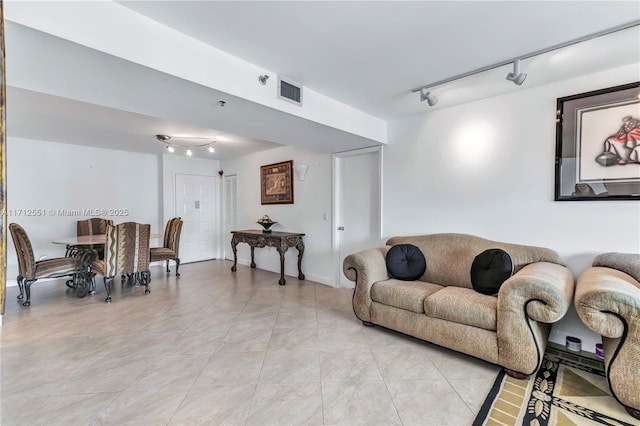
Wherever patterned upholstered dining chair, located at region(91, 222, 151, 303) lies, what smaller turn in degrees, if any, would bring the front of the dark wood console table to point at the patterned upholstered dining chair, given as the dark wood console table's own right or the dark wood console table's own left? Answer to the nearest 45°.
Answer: approximately 45° to the dark wood console table's own right

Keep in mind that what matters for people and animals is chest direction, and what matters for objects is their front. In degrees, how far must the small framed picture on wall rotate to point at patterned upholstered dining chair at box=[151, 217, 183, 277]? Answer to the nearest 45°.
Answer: approximately 45° to its right

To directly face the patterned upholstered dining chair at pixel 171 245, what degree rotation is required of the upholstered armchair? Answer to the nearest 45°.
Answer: approximately 45° to its right

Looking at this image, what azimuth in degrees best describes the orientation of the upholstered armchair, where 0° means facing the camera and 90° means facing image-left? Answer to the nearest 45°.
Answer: approximately 45°

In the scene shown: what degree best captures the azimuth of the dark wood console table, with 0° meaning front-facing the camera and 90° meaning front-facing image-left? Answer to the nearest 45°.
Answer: approximately 45°

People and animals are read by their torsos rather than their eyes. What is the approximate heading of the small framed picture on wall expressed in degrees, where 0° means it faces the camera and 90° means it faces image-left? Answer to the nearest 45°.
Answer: approximately 45°

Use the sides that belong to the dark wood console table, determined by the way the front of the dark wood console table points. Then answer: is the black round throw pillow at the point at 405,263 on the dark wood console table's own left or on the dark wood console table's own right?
on the dark wood console table's own left

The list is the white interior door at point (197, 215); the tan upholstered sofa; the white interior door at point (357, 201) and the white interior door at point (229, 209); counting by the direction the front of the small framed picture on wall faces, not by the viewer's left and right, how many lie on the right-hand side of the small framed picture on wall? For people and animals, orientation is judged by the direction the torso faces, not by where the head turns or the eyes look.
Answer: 2
